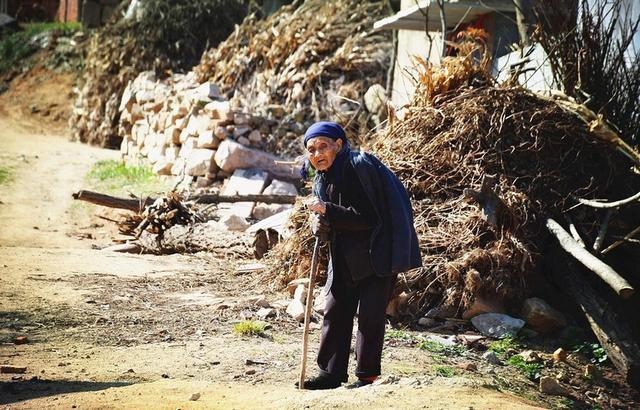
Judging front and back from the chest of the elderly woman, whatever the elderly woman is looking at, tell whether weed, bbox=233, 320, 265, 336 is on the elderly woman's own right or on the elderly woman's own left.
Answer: on the elderly woman's own right

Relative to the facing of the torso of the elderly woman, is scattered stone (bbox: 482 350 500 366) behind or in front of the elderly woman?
behind

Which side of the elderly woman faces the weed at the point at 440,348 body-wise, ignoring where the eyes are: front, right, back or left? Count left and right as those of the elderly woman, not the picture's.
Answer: back

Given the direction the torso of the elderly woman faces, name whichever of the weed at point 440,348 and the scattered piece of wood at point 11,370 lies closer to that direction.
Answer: the scattered piece of wood

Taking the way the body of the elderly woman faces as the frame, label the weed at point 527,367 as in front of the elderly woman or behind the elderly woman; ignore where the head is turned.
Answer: behind

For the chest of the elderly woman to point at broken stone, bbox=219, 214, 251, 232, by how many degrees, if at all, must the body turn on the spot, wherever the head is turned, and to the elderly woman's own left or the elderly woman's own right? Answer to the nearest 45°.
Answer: approximately 135° to the elderly woman's own right

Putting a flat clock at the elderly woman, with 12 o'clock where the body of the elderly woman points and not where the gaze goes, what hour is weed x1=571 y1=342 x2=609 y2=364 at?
The weed is roughly at 6 o'clock from the elderly woman.

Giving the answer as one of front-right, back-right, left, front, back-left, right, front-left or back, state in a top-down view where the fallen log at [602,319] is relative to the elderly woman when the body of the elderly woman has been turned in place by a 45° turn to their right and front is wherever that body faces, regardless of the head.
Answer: back-right

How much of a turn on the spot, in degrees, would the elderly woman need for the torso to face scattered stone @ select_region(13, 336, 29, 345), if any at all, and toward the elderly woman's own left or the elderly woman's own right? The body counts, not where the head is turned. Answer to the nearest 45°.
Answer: approximately 45° to the elderly woman's own right

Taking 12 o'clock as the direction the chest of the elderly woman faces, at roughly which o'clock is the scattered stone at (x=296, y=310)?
The scattered stone is roughly at 4 o'clock from the elderly woman.

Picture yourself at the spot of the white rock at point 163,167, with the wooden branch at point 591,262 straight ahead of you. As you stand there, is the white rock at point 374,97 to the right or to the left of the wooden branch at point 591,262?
left

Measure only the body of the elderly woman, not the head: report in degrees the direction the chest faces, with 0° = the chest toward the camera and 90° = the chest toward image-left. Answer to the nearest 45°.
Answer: approximately 45°

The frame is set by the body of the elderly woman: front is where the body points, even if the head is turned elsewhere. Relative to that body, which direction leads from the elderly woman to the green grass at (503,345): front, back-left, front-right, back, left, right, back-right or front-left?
back
